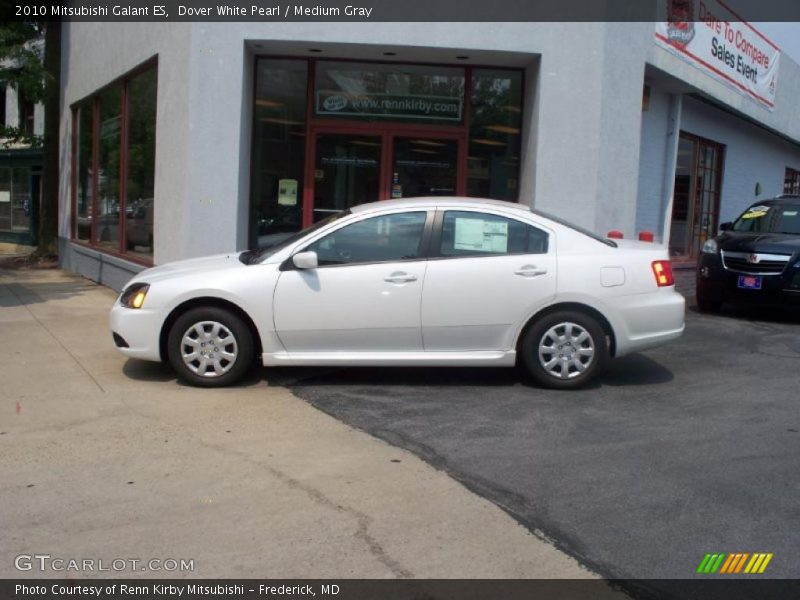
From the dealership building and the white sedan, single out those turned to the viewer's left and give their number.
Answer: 1

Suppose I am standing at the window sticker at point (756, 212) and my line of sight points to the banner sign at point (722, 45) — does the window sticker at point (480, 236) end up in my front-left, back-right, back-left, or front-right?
back-left

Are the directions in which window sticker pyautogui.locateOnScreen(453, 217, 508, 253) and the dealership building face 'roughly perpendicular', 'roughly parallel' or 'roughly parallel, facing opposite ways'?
roughly parallel

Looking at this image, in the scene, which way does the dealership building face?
toward the camera

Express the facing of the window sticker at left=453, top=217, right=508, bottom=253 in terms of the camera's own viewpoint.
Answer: facing the viewer

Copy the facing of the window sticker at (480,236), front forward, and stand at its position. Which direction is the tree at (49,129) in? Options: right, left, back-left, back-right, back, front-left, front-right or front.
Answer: back-right

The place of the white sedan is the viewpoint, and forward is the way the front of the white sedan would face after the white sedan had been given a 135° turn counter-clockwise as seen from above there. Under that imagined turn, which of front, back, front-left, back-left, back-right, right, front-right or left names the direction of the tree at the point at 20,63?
back

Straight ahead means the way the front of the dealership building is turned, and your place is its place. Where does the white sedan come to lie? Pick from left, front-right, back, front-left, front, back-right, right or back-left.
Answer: front

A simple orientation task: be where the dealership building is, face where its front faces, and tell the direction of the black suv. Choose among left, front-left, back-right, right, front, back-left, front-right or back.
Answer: left

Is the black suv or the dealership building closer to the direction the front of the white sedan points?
the dealership building

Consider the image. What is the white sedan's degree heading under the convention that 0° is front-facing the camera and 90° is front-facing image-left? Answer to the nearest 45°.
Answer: approximately 90°

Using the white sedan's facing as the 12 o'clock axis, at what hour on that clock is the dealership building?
The dealership building is roughly at 3 o'clock from the white sedan.

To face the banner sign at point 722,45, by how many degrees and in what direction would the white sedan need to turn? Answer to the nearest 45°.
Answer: approximately 135° to its right

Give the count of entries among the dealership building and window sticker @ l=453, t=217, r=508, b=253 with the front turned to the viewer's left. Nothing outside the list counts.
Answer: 0
